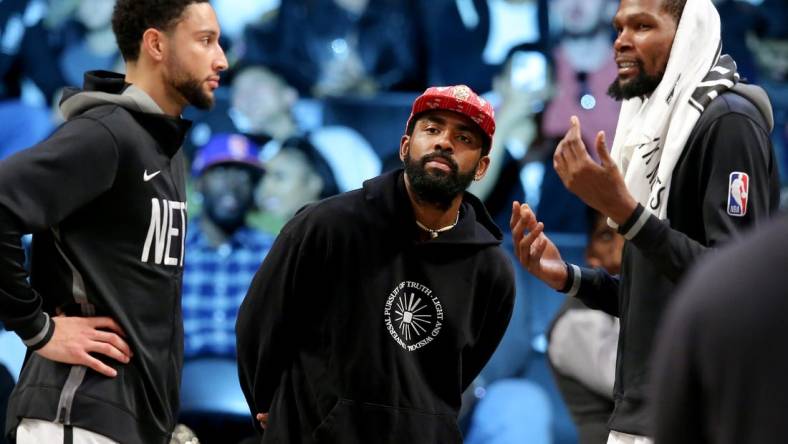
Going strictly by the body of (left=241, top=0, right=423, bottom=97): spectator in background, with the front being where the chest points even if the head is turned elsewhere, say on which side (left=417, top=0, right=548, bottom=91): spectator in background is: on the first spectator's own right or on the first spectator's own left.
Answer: on the first spectator's own left

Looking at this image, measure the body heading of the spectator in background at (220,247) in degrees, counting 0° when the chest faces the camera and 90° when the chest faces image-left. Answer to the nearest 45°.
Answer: approximately 0°

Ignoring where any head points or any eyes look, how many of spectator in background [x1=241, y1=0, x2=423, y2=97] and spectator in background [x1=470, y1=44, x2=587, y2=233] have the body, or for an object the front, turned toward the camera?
2

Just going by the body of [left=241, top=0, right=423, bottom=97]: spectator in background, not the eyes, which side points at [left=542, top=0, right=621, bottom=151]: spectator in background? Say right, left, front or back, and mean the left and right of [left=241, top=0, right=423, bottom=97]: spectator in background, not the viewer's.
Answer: left

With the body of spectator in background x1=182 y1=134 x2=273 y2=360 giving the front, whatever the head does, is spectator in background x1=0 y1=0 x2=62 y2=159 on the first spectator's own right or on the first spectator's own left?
on the first spectator's own right

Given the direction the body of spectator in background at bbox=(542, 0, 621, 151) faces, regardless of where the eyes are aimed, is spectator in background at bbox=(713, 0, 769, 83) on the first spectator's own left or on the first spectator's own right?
on the first spectator's own left

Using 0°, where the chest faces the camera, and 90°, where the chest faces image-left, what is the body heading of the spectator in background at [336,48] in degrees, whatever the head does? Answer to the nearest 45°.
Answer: approximately 0°
